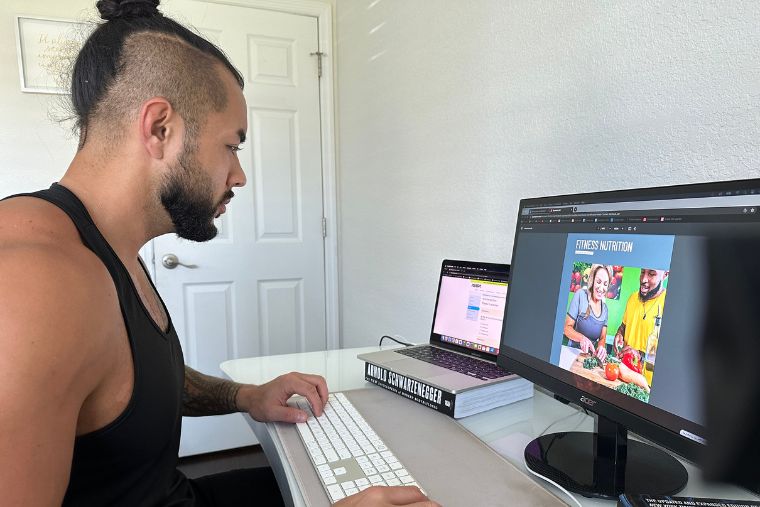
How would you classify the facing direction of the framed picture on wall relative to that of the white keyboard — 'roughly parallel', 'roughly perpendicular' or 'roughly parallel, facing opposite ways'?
roughly perpendicular

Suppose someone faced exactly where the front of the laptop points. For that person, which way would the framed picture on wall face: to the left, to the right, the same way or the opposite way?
to the left

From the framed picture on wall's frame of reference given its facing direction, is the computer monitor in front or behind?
in front

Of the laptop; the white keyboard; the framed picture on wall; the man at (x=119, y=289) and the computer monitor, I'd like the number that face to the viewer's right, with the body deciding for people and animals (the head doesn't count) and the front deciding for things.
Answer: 1

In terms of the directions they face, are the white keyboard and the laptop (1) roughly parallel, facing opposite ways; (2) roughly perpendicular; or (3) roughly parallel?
roughly parallel

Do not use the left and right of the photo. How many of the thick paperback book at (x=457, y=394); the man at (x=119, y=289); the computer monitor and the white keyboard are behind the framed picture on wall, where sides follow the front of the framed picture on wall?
0

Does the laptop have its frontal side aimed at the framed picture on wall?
no

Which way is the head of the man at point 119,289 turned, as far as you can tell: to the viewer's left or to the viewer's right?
to the viewer's right

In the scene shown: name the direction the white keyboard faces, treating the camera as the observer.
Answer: facing the viewer and to the left of the viewer

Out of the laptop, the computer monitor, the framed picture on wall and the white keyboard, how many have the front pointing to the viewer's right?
0

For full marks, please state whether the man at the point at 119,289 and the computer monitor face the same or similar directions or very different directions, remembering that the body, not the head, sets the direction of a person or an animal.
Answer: very different directions

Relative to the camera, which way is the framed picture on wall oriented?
toward the camera

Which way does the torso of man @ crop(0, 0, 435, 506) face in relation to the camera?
to the viewer's right

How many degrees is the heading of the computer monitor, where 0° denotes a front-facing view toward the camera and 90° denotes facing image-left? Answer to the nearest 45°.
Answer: approximately 45°

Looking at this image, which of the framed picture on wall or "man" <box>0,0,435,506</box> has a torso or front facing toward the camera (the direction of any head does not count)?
the framed picture on wall

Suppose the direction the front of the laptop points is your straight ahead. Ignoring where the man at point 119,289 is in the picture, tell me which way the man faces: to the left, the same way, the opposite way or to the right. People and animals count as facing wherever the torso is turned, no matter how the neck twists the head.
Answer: the opposite way

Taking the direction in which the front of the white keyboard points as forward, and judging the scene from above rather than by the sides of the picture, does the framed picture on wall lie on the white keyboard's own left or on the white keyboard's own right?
on the white keyboard's own right
